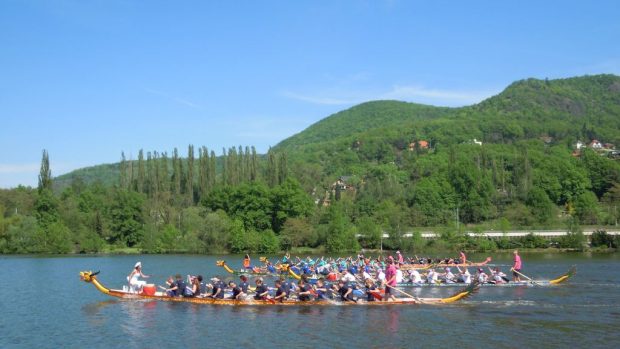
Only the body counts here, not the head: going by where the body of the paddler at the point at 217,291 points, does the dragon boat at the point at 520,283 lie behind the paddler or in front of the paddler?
behind

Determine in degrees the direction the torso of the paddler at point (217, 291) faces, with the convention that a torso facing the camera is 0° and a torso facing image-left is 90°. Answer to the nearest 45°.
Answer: approximately 90°

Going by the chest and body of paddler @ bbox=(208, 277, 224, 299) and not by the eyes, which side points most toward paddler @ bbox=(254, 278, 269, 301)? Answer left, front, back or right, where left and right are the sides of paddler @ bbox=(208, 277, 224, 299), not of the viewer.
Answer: back

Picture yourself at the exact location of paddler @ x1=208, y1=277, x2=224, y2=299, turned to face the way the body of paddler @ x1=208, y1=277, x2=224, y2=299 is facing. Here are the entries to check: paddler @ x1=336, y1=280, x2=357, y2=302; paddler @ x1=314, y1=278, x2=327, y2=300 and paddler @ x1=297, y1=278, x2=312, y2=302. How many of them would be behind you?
3

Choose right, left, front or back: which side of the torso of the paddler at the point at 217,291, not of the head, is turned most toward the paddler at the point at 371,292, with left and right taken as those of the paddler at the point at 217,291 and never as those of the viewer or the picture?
back

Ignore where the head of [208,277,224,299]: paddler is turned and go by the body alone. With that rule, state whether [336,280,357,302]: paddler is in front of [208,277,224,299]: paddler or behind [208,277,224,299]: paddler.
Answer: behind

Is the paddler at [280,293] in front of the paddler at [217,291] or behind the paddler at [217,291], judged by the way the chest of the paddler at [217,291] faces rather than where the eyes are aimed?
behind

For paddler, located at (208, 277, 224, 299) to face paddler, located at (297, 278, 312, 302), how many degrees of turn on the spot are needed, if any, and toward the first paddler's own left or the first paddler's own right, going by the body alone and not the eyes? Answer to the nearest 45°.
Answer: approximately 180°
